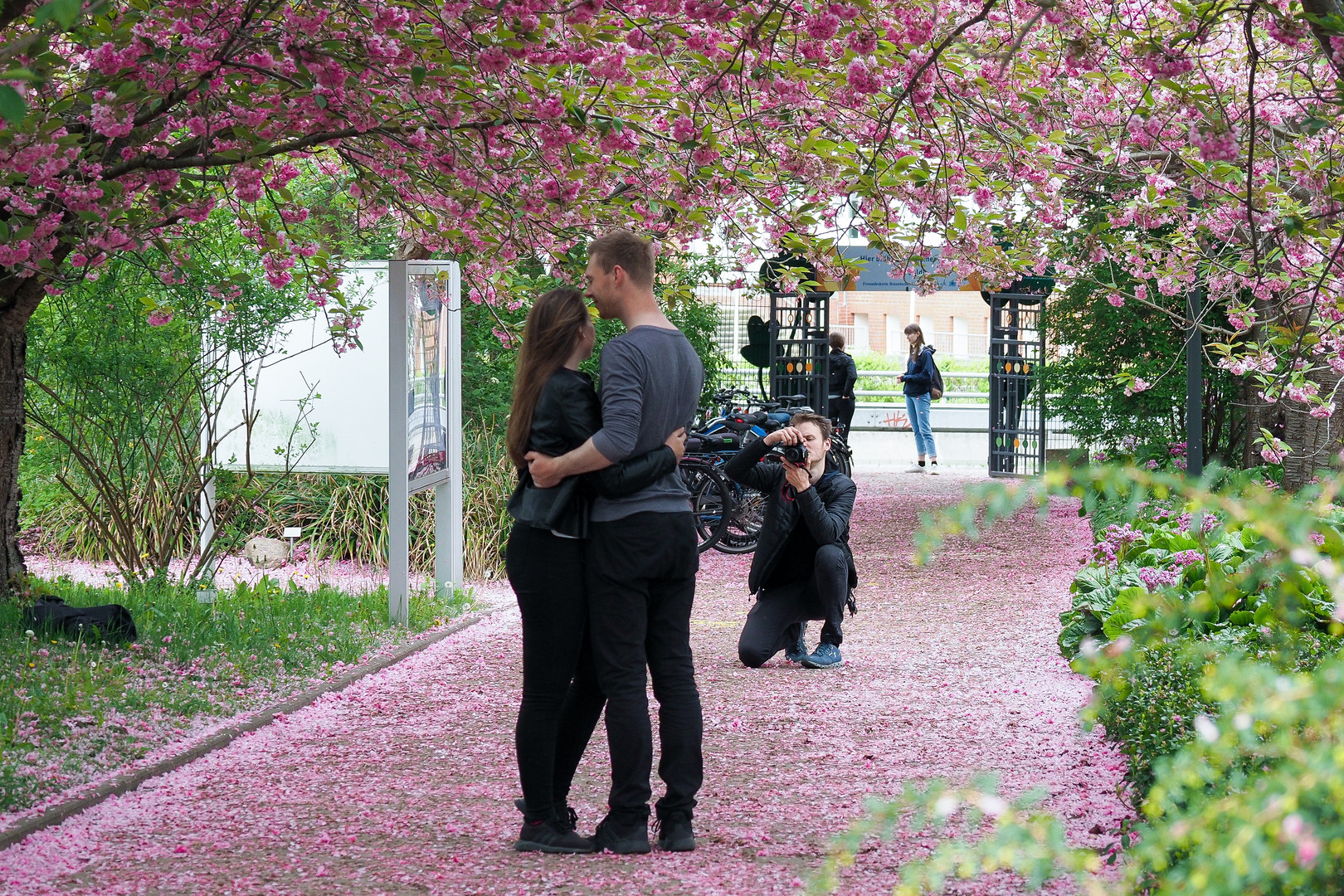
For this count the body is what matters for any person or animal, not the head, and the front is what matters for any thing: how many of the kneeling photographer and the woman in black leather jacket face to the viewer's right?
1

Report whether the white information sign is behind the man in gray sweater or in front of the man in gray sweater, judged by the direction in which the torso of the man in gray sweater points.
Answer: in front

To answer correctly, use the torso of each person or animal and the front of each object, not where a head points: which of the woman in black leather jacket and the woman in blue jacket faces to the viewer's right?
the woman in black leather jacket

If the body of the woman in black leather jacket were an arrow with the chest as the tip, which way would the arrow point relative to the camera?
to the viewer's right

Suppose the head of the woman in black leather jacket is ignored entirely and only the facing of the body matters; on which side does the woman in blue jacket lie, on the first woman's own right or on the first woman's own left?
on the first woman's own left

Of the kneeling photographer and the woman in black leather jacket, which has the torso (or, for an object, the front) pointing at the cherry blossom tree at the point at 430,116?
the kneeling photographer

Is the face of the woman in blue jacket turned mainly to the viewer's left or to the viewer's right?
to the viewer's left

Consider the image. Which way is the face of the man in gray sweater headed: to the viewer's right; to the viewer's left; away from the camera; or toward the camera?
to the viewer's left

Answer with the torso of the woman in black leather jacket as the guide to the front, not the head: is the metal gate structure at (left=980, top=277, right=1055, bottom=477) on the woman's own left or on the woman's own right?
on the woman's own left

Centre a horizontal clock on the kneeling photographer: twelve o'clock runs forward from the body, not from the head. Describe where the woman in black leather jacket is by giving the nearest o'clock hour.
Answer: The woman in black leather jacket is roughly at 11 o'clock from the kneeling photographer.

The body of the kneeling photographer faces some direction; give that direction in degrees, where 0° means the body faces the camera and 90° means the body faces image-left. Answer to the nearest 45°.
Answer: approximately 45°
